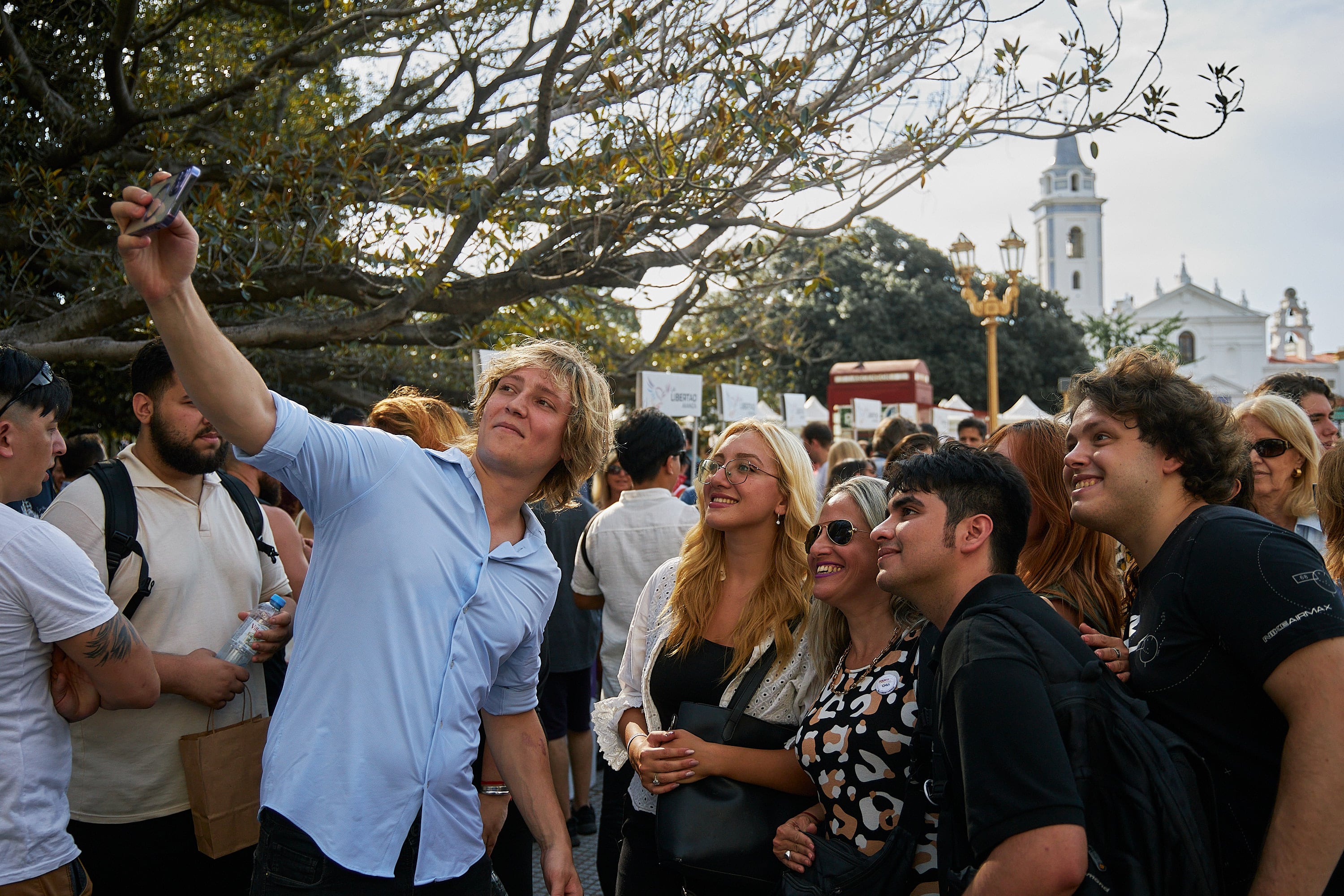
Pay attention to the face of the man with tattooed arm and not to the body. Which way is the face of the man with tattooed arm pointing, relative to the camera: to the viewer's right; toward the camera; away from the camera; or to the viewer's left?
to the viewer's right

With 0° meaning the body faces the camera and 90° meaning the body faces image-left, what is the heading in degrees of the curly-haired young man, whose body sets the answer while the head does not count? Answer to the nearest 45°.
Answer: approximately 90°

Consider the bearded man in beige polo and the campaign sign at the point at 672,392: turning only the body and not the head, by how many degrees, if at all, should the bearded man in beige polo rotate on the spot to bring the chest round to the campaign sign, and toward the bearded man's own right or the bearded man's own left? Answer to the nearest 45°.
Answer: approximately 90° to the bearded man's own left

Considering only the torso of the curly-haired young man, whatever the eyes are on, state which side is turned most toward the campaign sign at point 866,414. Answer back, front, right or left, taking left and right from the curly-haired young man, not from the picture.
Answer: right

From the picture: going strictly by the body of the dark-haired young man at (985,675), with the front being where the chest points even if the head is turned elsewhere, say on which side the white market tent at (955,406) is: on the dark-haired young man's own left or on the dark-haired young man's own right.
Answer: on the dark-haired young man's own right

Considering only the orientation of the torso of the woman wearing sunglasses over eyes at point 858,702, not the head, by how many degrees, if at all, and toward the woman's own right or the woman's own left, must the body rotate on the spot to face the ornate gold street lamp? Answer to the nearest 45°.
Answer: approximately 135° to the woman's own right

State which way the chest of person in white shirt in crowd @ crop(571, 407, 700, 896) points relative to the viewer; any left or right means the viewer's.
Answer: facing away from the viewer

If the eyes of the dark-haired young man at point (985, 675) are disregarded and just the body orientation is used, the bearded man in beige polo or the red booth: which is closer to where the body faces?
the bearded man in beige polo

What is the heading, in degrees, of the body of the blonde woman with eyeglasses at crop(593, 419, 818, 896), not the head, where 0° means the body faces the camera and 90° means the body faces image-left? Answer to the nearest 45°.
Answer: approximately 45°
